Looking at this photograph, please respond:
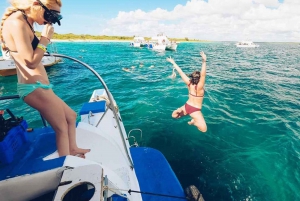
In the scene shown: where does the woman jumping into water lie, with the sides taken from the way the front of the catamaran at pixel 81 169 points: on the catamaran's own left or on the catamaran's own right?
on the catamaran's own right

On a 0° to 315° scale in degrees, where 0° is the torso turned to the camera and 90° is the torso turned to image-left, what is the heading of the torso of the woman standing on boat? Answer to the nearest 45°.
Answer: approximately 270°

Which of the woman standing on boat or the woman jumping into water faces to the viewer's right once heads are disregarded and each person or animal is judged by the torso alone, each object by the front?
the woman standing on boat

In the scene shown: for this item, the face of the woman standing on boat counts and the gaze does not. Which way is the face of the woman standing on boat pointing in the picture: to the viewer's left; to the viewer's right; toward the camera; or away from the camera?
to the viewer's right

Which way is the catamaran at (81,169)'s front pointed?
away from the camera
